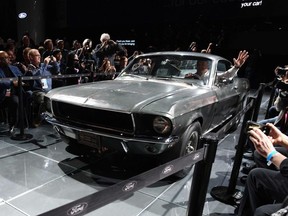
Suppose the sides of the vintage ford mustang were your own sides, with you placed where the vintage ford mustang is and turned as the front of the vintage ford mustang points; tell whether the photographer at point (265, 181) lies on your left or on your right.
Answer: on your left

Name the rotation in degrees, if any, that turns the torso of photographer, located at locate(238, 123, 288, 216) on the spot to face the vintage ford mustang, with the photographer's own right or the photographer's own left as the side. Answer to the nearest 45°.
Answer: approximately 45° to the photographer's own right

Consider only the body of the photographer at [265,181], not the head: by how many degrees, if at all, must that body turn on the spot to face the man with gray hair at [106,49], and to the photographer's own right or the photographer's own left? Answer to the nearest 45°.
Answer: approximately 45° to the photographer's own right

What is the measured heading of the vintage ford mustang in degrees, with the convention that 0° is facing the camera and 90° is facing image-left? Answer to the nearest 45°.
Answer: approximately 45°

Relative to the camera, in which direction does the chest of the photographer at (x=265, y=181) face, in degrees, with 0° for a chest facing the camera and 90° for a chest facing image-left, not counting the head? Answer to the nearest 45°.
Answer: approximately 90°

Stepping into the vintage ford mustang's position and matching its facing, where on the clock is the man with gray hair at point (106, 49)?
The man with gray hair is roughly at 4 o'clock from the vintage ford mustang.
